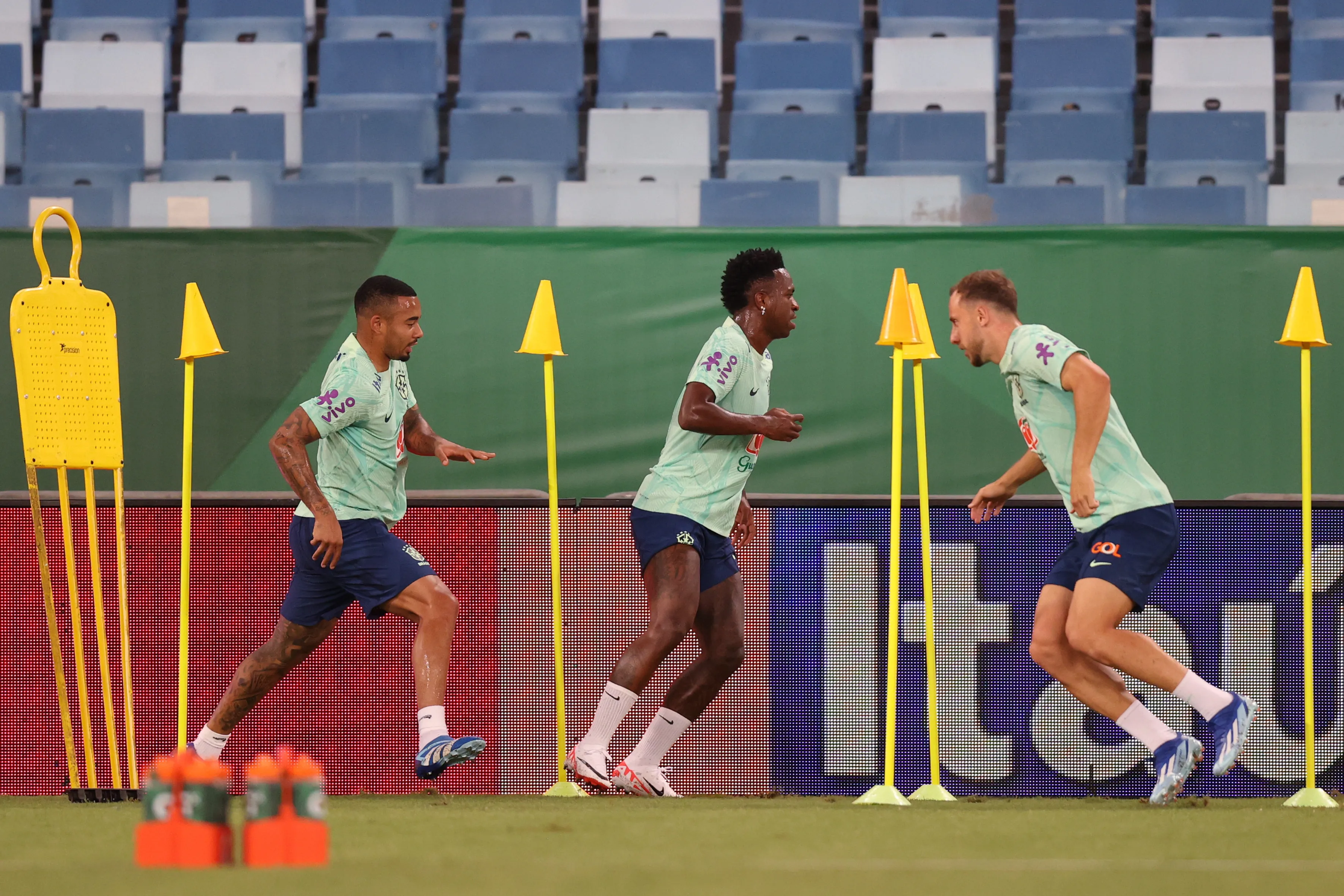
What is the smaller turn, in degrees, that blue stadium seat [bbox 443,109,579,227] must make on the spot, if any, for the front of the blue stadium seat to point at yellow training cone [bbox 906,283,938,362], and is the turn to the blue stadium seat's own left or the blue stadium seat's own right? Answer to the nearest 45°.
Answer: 0° — it already faces it

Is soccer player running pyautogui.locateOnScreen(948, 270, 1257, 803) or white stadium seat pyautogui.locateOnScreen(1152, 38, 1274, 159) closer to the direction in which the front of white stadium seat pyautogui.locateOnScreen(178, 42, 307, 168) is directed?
the soccer player running

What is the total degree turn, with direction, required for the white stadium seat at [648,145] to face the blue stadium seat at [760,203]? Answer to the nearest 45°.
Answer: approximately 45° to its left

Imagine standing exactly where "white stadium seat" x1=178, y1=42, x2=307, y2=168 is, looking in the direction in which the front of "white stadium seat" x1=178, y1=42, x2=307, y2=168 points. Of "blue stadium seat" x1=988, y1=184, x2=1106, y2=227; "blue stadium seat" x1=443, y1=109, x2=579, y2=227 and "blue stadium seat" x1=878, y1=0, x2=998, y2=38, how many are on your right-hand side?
0

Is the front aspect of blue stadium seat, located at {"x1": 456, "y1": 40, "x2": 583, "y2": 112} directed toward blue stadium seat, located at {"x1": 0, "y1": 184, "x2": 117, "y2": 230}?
no

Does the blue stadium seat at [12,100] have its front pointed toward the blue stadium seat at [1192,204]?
no

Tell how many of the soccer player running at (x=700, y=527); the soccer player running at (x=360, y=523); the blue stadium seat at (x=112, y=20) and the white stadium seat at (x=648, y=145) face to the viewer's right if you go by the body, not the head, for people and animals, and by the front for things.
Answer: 2

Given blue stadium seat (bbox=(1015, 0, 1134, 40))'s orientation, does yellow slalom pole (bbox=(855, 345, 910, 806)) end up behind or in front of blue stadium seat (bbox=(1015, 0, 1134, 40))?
in front

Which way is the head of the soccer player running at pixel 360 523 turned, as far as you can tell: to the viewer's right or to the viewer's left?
to the viewer's right

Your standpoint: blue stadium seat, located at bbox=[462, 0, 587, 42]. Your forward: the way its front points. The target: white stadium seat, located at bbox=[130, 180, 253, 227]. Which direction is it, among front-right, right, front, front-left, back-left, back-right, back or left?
front-right

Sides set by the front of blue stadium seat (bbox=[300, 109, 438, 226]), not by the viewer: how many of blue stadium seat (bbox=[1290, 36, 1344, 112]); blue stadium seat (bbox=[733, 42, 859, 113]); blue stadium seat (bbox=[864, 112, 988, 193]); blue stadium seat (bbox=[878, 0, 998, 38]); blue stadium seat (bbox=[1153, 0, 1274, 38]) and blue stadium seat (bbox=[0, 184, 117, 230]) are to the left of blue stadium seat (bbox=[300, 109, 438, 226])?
5

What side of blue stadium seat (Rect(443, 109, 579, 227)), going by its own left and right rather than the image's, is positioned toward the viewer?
front

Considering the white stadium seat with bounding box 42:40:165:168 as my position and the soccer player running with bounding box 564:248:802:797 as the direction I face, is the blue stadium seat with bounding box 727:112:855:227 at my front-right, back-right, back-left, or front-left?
front-left

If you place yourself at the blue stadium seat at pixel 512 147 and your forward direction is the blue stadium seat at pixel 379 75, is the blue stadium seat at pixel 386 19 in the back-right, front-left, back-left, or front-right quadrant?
front-right

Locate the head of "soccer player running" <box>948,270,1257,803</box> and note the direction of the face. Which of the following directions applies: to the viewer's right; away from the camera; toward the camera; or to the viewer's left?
to the viewer's left

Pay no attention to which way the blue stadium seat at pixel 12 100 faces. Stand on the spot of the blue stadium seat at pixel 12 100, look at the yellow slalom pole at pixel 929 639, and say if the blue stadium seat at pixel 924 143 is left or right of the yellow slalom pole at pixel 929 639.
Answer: left

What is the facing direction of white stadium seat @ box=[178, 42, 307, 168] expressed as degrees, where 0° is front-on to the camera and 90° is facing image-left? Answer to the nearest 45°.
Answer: approximately 0°

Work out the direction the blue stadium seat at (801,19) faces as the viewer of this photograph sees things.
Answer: facing the viewer

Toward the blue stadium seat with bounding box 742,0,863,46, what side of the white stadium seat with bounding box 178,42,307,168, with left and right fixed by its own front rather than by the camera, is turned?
left

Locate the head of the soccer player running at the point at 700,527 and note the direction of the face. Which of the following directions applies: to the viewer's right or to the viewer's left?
to the viewer's right
